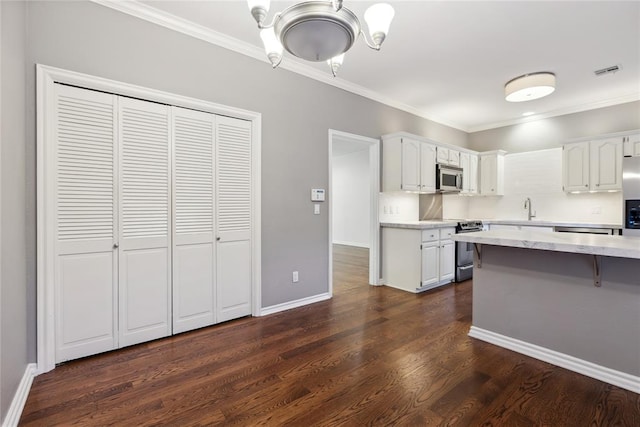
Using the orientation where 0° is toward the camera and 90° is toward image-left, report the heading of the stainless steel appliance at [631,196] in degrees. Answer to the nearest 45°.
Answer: approximately 0°

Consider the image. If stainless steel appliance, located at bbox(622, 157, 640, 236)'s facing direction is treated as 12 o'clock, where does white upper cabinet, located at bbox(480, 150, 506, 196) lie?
The white upper cabinet is roughly at 4 o'clock from the stainless steel appliance.

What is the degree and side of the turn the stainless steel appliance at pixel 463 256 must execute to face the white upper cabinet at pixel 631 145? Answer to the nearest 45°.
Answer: approximately 45° to its left

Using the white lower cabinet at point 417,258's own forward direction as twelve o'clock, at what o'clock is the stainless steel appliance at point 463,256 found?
The stainless steel appliance is roughly at 9 o'clock from the white lower cabinet.

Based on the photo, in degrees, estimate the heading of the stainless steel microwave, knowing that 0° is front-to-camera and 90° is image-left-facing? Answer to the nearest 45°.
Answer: approximately 315°
